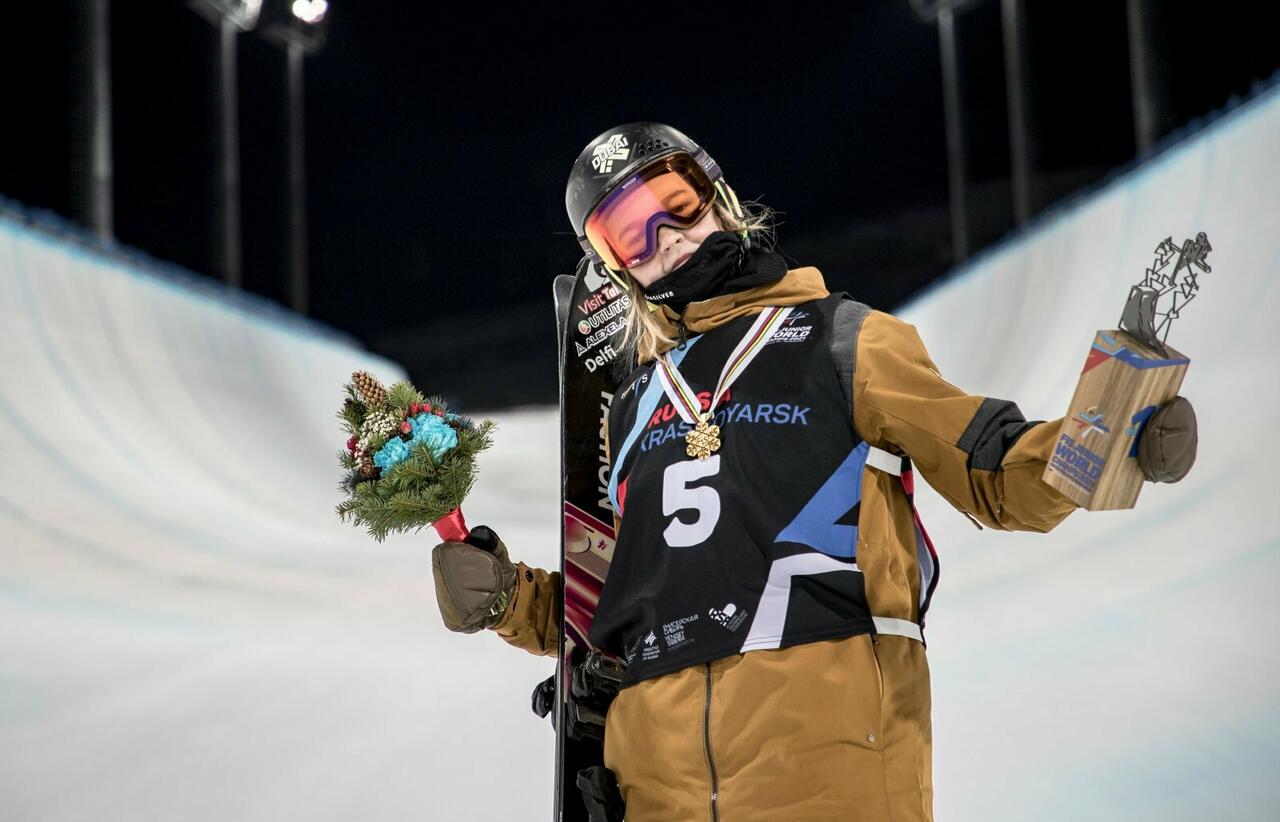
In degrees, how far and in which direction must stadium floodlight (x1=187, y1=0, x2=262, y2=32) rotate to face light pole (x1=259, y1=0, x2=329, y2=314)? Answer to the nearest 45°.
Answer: approximately 135° to its left

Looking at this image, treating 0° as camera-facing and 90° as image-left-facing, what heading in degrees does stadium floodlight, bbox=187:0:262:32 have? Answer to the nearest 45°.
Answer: approximately 315°

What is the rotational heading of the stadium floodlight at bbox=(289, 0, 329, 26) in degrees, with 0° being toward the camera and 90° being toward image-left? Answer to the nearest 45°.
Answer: approximately 0°

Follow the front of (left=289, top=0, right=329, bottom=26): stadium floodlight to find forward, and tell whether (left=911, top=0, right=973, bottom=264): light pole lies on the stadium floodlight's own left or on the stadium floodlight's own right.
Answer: on the stadium floodlight's own left
